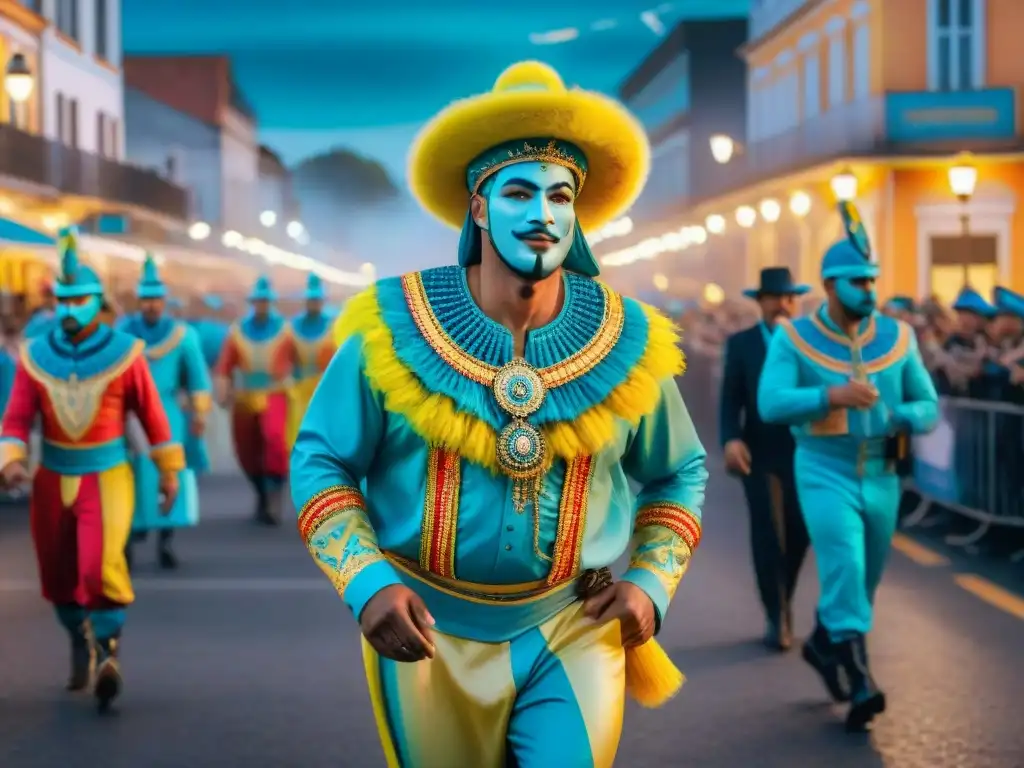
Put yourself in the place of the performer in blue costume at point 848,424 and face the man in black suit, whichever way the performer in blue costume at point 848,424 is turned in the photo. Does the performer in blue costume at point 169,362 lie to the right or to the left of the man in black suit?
left

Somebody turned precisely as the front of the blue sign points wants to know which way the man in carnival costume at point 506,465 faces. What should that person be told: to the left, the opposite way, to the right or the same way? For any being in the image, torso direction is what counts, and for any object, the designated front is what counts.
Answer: the same way

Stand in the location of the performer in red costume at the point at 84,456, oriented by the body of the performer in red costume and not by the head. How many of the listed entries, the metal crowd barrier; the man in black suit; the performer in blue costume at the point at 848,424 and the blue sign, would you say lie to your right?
0

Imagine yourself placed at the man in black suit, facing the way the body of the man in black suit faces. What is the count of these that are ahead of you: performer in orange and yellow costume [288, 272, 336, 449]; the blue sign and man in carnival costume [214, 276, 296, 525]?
0

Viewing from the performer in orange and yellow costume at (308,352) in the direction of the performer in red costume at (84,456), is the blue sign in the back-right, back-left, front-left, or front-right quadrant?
back-left

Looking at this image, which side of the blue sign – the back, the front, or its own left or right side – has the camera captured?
front

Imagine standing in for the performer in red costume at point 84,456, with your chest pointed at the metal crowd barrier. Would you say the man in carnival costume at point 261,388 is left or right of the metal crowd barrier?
left

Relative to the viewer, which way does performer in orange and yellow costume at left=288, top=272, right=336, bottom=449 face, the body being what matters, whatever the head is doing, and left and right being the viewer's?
facing the viewer

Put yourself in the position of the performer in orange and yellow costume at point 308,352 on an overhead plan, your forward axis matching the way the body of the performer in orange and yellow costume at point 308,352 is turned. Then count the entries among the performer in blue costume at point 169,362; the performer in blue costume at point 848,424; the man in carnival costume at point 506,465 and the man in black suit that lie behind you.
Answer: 0

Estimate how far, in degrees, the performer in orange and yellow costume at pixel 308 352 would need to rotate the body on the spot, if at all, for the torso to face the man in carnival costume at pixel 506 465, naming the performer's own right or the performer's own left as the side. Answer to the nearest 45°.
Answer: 0° — they already face them

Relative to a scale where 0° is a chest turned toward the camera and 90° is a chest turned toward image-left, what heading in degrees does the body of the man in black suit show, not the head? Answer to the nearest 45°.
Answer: approximately 315°

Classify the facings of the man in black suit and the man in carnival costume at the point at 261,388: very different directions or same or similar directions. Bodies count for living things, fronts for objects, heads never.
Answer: same or similar directions

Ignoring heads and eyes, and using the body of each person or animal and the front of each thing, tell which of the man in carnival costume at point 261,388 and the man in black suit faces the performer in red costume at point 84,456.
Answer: the man in carnival costume
